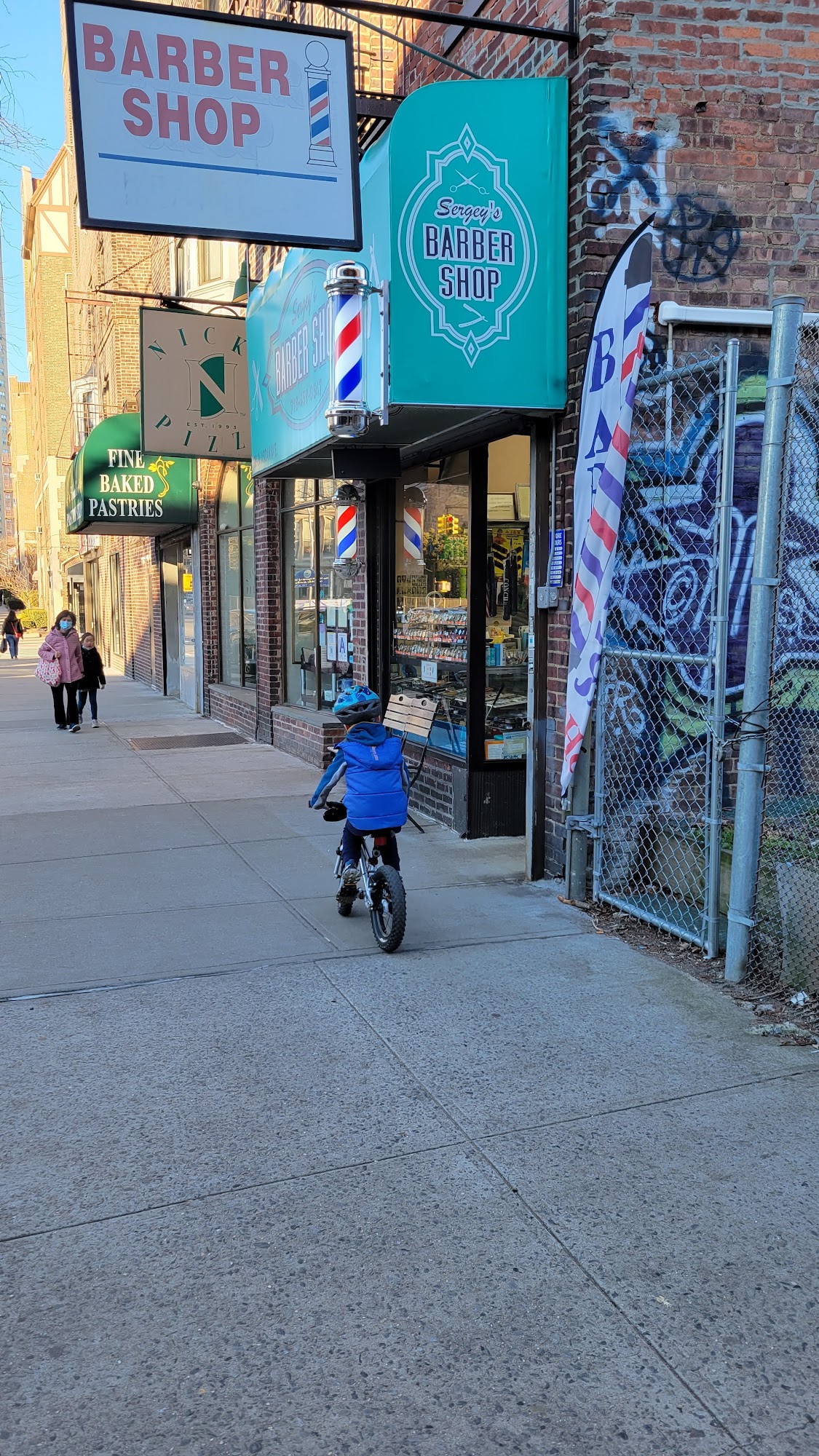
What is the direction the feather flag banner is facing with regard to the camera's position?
facing the viewer

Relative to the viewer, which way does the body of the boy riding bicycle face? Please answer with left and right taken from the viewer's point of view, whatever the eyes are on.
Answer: facing away from the viewer and to the left of the viewer

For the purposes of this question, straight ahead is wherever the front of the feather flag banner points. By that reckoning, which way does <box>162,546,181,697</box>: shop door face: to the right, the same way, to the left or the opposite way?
the same way

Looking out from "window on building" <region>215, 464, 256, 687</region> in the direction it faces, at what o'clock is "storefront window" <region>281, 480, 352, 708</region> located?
The storefront window is roughly at 10 o'clock from the window on building.

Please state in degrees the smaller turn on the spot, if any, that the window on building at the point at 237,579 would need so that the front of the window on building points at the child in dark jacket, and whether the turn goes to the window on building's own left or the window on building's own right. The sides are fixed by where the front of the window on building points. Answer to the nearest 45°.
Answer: approximately 45° to the window on building's own right

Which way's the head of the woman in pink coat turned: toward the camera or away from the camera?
toward the camera

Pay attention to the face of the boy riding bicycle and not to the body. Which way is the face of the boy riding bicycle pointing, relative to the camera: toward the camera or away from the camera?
away from the camera

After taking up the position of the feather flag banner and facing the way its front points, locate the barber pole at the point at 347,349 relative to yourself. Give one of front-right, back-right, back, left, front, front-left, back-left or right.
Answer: right

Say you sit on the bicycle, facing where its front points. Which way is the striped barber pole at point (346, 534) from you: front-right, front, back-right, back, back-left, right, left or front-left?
front-right

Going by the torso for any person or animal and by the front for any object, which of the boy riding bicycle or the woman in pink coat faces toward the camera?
the woman in pink coat

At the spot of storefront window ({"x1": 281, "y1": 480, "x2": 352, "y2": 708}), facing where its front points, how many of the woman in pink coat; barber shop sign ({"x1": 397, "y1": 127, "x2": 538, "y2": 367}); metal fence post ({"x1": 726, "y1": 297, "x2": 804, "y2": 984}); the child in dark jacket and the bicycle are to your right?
2

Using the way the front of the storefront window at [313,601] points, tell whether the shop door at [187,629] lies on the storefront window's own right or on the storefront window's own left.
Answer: on the storefront window's own right

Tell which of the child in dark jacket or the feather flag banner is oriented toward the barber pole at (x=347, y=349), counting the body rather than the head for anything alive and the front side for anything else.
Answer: the child in dark jacket

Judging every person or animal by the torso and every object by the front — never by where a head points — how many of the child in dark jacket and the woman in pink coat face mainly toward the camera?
2

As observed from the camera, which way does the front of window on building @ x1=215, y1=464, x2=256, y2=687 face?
facing the viewer and to the left of the viewer

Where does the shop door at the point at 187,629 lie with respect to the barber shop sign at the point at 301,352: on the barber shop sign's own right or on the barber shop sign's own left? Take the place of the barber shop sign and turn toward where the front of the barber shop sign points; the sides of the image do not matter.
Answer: on the barber shop sign's own right

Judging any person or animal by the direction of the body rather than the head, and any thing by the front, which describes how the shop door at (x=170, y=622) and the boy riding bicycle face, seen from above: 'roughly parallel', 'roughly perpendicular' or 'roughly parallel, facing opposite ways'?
roughly perpendicular

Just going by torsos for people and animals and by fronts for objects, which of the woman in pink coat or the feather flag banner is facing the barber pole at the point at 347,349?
the woman in pink coat
